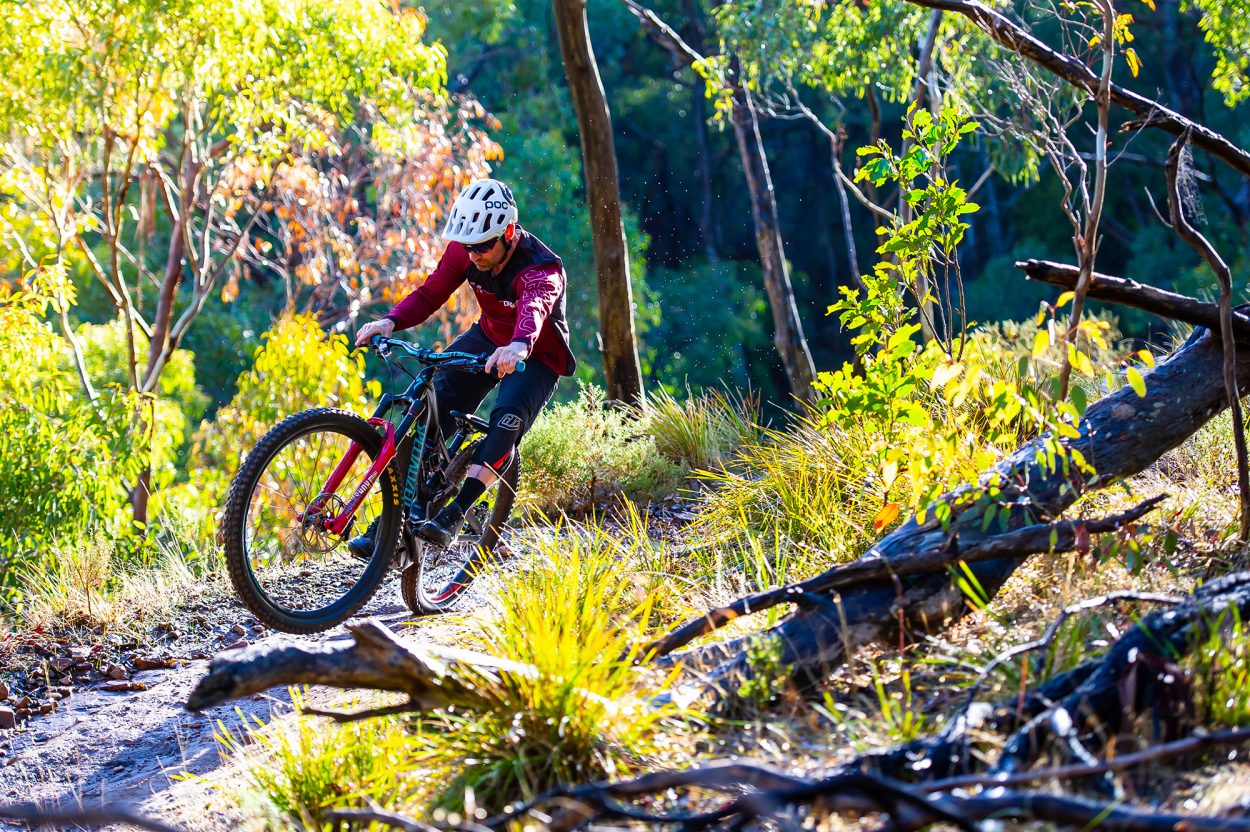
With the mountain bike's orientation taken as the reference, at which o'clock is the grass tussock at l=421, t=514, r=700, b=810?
The grass tussock is roughly at 10 o'clock from the mountain bike.

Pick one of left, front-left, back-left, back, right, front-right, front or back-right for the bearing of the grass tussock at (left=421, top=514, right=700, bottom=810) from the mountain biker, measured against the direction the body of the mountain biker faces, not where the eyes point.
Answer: front-left

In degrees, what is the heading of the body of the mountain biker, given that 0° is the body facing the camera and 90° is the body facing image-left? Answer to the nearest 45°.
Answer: approximately 45°

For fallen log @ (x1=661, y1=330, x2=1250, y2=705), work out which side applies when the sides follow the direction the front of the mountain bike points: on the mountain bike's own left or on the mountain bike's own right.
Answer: on the mountain bike's own left

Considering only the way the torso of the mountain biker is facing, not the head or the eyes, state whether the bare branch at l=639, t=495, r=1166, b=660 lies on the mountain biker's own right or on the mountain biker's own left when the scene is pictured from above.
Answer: on the mountain biker's own left

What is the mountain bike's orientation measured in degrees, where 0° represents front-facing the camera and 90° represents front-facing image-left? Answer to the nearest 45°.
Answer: approximately 45°

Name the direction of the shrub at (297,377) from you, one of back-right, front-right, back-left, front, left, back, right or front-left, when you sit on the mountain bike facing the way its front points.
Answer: back-right

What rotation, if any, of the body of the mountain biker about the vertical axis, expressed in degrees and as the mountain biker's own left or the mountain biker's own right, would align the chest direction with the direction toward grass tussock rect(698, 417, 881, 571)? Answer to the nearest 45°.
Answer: approximately 135° to the mountain biker's own left

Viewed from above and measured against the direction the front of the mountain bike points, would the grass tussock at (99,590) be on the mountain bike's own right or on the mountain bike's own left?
on the mountain bike's own right

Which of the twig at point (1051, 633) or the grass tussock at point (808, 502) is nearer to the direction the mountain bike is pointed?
the twig

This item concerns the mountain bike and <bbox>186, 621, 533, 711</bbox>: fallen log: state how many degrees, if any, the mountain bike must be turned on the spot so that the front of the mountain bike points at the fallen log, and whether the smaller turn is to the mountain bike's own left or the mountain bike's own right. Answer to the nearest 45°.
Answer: approximately 45° to the mountain bike's own left

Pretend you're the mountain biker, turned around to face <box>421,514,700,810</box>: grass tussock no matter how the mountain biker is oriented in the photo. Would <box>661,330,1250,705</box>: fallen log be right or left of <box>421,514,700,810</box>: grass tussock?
left

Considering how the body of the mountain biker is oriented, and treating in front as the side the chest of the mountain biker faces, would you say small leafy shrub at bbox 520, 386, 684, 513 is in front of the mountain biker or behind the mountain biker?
behind
